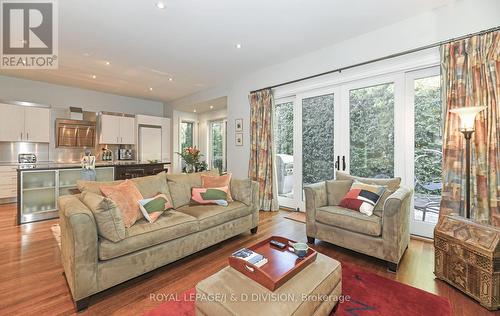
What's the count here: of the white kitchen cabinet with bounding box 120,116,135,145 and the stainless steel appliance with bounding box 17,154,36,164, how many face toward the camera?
2

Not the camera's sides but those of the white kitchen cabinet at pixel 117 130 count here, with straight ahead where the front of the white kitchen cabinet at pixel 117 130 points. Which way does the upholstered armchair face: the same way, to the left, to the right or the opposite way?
to the right

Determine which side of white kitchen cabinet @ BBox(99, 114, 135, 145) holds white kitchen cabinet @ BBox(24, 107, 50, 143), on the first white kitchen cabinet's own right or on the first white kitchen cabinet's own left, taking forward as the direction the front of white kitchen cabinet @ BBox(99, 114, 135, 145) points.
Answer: on the first white kitchen cabinet's own right

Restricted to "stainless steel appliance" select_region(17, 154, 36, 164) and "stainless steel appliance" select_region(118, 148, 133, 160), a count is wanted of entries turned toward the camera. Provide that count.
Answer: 2

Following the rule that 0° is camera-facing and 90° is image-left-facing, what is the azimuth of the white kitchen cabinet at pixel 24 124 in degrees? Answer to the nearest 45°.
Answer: approximately 0°

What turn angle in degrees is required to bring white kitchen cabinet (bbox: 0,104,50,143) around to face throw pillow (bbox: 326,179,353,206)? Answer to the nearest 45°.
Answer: approximately 45° to its left

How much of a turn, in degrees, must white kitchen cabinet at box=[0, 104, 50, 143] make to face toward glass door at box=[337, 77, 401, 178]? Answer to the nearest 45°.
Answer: approximately 45° to its left
